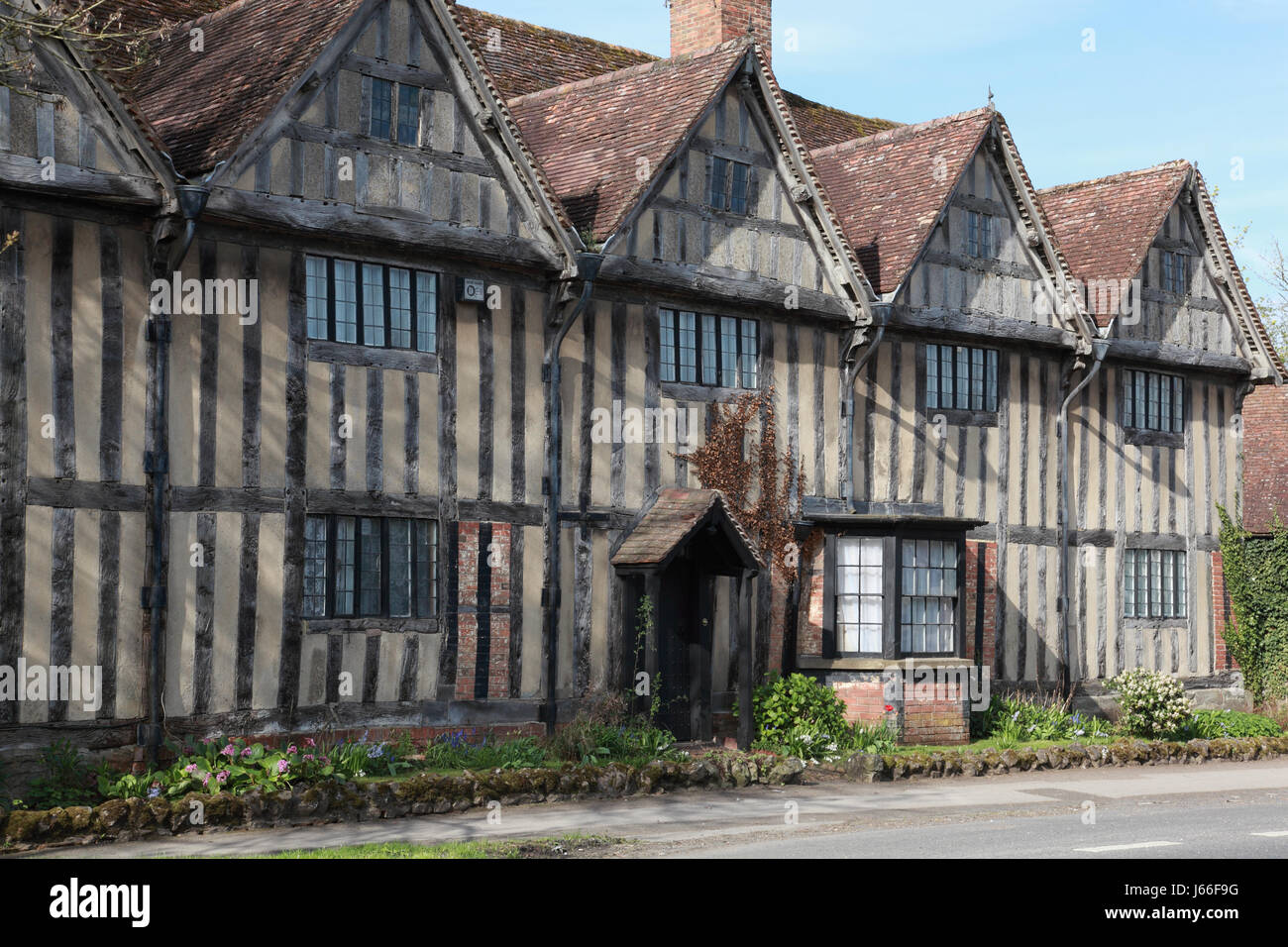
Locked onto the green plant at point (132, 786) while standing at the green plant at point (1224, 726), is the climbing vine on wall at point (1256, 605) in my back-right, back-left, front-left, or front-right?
back-right

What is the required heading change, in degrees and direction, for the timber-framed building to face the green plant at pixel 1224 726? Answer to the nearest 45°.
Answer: approximately 90° to its left

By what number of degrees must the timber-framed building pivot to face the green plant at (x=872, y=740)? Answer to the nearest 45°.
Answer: approximately 45° to its left

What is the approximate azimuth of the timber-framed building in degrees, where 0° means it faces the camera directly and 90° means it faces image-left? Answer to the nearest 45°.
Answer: approximately 315°

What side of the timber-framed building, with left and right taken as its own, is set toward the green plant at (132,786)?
right

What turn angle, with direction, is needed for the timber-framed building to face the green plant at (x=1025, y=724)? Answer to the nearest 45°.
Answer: approximately 90° to its left
